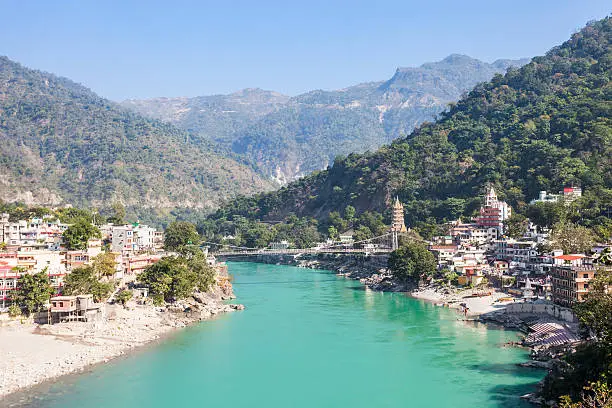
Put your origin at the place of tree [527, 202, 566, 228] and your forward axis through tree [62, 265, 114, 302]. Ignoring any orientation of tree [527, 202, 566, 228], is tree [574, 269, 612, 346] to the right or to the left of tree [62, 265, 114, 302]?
left

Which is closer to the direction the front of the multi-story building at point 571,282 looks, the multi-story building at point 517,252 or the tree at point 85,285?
the tree

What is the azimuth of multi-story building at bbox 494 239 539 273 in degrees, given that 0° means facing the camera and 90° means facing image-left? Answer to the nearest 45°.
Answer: approximately 45°

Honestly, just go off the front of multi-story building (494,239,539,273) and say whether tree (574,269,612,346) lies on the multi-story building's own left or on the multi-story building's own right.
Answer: on the multi-story building's own left

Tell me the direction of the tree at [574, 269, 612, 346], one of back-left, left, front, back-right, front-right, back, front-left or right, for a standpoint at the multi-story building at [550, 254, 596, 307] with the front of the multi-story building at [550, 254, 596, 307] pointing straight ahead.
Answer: front-left

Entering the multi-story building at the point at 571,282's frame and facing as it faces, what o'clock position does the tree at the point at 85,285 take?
The tree is roughly at 1 o'clock from the multi-story building.

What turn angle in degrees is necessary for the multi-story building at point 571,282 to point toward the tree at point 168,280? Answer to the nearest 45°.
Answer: approximately 45° to its right

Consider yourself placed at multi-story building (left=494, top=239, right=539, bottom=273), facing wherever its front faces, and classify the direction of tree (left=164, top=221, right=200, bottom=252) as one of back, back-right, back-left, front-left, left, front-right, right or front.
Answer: front-right

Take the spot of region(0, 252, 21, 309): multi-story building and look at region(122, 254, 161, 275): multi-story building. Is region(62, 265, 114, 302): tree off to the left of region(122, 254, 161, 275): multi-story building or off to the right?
right

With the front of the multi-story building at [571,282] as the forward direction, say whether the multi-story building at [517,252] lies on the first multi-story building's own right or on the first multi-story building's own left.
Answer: on the first multi-story building's own right
